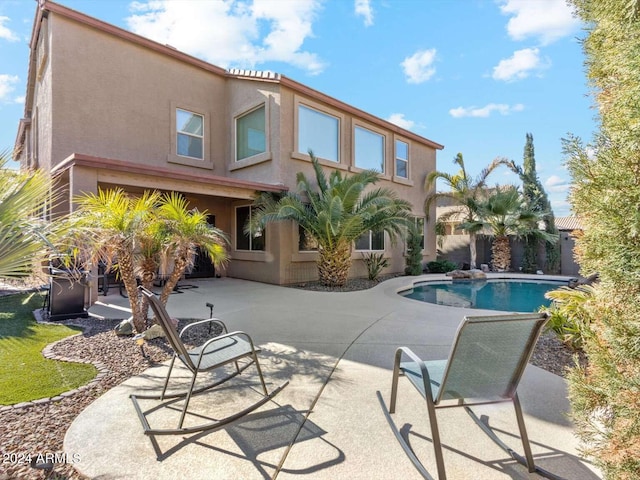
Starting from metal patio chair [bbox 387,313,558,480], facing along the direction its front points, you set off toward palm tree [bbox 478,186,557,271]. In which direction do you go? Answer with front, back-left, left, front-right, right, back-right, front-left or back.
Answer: front-right

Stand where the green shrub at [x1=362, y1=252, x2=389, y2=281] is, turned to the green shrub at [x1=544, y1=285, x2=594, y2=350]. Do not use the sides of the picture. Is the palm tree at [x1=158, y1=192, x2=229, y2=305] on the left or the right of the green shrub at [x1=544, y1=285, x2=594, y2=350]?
right

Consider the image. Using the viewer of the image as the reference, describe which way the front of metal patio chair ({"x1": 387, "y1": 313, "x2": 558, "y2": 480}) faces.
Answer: facing away from the viewer and to the left of the viewer
